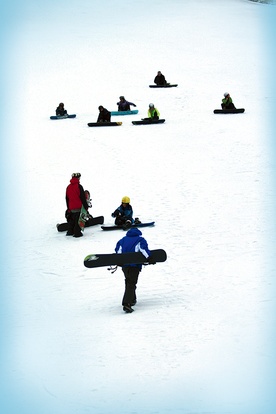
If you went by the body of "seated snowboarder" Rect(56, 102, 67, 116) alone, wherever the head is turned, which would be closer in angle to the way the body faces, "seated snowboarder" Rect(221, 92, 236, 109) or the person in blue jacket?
the person in blue jacket

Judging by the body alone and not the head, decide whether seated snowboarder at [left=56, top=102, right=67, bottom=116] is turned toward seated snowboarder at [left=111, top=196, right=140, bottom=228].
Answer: yes

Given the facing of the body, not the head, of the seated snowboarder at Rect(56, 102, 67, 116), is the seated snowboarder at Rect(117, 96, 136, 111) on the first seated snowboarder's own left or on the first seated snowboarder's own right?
on the first seated snowboarder's own left

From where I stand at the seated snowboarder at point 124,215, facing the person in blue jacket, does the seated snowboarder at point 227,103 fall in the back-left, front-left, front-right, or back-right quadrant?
back-left

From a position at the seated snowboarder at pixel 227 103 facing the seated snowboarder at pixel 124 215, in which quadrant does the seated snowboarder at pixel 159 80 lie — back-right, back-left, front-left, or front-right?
back-right

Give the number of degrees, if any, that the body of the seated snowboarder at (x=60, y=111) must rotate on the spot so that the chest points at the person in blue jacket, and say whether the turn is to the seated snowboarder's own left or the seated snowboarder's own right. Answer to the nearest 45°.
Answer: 0° — they already face them

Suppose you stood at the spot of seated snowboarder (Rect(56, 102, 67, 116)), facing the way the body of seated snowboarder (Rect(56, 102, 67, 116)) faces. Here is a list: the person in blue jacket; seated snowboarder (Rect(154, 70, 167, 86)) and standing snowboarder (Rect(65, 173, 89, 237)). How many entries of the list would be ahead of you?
2

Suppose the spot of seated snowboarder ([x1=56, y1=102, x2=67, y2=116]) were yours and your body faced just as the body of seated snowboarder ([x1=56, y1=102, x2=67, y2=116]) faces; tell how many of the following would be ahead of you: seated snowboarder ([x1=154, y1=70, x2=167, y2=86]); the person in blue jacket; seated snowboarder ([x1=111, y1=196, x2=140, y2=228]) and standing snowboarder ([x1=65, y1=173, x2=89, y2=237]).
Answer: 3

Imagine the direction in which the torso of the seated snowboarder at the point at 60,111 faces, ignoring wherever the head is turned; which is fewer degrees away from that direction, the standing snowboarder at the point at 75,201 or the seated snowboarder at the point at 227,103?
the standing snowboarder

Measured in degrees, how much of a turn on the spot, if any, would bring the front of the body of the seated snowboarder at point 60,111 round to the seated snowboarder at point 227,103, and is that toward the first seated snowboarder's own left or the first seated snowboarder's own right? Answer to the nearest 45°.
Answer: approximately 90° to the first seated snowboarder's own left

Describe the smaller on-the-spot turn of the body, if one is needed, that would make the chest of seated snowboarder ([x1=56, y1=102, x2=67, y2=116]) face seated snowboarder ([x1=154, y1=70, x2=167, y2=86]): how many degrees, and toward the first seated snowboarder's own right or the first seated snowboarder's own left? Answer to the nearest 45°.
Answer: approximately 135° to the first seated snowboarder's own left

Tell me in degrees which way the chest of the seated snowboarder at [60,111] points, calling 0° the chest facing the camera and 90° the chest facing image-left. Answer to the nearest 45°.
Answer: approximately 0°

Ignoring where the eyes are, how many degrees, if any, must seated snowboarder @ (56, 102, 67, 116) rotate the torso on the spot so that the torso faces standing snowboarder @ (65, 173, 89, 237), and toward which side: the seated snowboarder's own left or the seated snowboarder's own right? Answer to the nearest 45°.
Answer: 0° — they already face them
